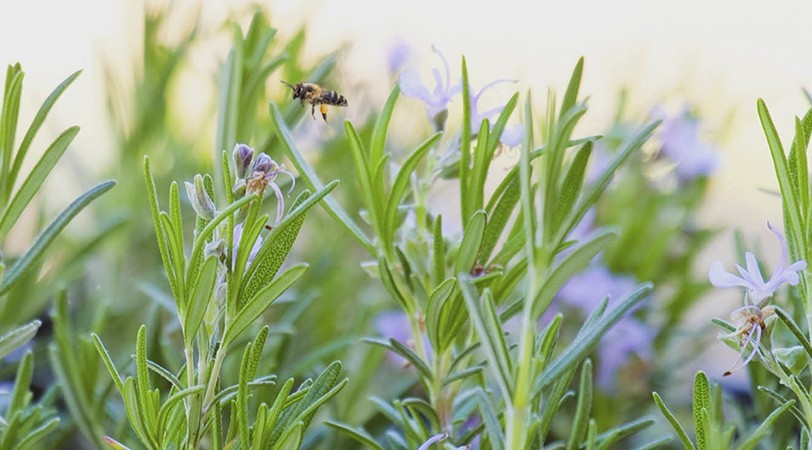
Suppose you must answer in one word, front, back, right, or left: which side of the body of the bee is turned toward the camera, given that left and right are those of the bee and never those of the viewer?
left
